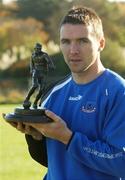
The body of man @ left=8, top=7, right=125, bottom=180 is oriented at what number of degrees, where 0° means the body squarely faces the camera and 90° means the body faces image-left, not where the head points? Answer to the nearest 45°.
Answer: approximately 45°
